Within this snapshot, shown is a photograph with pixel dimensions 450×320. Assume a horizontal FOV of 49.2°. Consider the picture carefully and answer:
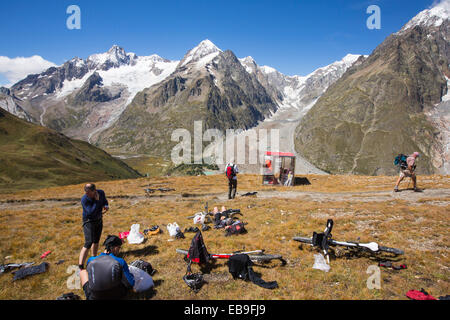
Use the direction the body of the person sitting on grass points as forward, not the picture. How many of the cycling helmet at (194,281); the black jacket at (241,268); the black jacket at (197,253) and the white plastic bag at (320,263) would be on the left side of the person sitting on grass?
0

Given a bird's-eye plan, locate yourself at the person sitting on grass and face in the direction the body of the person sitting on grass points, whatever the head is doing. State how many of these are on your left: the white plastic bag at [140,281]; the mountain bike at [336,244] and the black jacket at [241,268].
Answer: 0

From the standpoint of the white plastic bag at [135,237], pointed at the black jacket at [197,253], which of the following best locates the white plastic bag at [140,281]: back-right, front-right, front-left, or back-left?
front-right

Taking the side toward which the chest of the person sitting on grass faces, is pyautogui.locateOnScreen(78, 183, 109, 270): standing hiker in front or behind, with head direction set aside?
in front

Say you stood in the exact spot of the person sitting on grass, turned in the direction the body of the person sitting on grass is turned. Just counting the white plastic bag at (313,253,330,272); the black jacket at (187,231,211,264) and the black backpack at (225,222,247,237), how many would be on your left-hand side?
0

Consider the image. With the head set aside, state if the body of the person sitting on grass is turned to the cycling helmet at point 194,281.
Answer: no

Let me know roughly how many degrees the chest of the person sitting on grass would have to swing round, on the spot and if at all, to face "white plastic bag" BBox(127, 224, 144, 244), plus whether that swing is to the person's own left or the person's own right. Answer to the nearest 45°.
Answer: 0° — they already face it

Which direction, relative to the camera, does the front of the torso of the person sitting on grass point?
away from the camera

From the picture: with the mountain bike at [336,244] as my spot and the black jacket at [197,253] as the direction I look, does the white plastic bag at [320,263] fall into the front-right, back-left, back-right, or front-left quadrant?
front-left

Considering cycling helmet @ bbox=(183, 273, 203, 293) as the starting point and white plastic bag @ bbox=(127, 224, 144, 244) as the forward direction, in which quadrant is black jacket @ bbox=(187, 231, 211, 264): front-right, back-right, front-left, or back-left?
front-right

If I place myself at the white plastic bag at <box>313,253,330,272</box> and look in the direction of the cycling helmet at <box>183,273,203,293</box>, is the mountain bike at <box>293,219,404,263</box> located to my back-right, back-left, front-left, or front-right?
back-right
